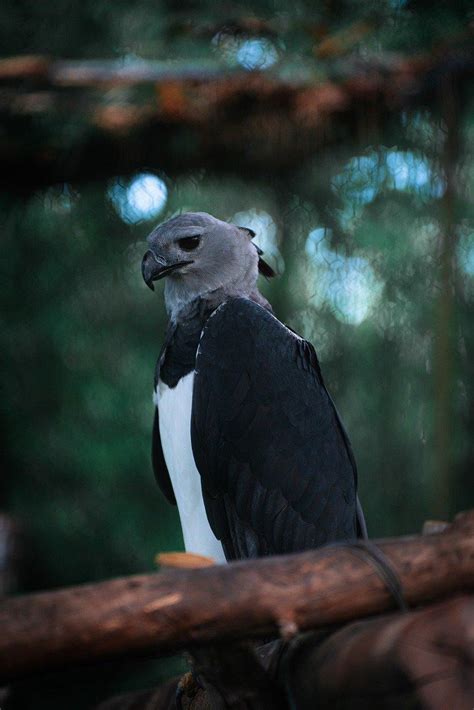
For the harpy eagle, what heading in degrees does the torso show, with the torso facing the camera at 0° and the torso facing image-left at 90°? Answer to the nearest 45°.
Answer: approximately 45°
